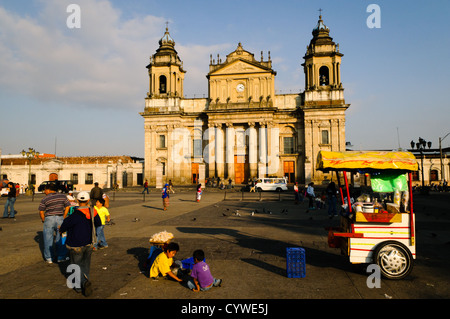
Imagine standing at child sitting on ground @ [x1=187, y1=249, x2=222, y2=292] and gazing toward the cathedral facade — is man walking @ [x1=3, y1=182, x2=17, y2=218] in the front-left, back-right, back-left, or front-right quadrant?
front-left

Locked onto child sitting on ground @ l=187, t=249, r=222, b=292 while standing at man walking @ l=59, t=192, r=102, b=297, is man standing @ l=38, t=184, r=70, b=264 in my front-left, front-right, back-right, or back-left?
back-left

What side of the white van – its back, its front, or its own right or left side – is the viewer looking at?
left

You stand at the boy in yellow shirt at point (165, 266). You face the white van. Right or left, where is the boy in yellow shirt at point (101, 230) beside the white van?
left

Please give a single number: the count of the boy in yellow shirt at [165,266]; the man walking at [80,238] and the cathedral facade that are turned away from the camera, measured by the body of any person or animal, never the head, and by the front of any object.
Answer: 1

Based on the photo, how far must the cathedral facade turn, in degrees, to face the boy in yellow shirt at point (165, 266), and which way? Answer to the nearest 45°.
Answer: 0° — it already faces them

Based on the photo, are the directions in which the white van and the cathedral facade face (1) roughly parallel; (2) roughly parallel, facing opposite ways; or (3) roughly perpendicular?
roughly perpendicular

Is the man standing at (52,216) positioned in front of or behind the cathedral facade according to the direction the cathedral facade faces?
in front

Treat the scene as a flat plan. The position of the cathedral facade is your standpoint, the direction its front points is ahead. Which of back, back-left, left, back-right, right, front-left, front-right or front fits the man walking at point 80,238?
front

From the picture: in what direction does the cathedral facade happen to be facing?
toward the camera

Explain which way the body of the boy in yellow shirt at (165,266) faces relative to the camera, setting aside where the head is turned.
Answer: to the viewer's right

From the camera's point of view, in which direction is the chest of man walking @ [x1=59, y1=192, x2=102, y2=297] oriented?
away from the camera
